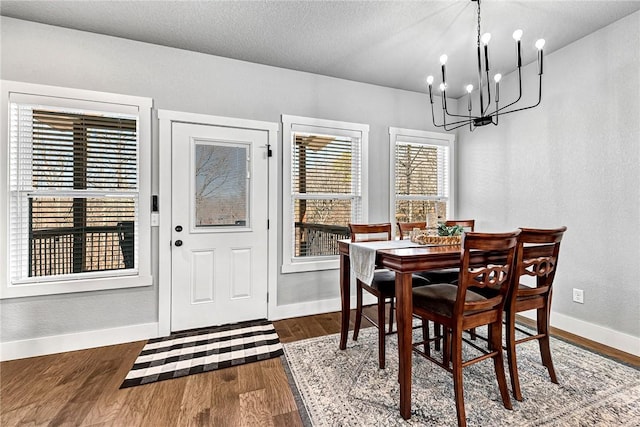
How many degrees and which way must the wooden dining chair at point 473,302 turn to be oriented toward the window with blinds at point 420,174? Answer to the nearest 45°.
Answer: approximately 45° to its right

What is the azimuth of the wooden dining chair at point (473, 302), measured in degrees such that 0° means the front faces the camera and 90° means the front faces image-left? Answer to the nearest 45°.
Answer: approximately 135°

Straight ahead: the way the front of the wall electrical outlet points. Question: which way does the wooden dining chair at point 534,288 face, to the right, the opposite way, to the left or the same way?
to the right

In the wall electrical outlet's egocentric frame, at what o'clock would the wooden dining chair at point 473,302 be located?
The wooden dining chair is roughly at 11 o'clock from the wall electrical outlet.

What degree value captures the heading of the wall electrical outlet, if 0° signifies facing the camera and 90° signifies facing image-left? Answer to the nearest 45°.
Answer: approximately 45°

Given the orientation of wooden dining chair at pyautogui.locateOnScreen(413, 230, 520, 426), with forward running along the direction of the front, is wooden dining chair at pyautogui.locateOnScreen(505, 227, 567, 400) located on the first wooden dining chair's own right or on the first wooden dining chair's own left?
on the first wooden dining chair's own right

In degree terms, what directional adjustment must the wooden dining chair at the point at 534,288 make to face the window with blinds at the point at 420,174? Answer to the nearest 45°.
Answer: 0° — it already faces it

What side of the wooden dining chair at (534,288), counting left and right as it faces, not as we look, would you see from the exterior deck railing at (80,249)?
left

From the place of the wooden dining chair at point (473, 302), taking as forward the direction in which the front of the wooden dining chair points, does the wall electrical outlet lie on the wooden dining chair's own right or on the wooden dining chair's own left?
on the wooden dining chair's own right

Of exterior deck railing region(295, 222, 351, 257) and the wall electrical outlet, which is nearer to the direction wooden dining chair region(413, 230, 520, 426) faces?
the exterior deck railing

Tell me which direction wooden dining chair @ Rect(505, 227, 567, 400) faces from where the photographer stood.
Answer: facing away from the viewer and to the left of the viewer

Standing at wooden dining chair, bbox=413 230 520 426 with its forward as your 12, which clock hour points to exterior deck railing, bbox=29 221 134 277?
The exterior deck railing is roughly at 10 o'clock from the wooden dining chair.
